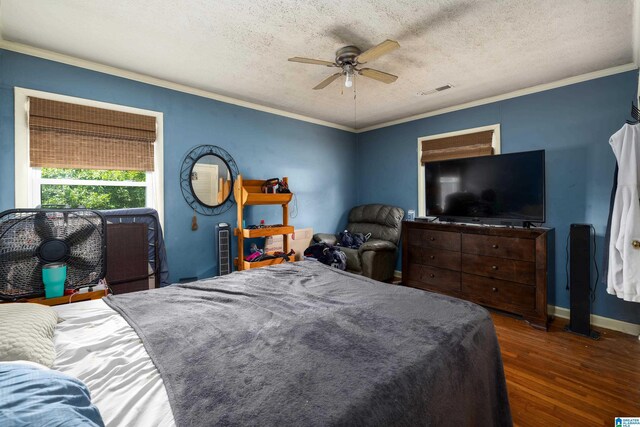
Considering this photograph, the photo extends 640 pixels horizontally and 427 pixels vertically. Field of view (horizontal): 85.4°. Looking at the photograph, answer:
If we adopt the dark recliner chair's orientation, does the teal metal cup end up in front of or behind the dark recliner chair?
in front

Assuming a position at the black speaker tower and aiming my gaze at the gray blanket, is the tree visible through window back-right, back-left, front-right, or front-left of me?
front-right

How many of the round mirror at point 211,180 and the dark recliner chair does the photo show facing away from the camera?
0

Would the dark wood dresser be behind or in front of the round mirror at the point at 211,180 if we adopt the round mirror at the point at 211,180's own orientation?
in front

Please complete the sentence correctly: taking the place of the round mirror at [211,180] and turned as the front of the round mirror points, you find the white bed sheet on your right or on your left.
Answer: on your right

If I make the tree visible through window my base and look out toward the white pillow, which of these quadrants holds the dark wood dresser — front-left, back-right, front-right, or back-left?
front-left

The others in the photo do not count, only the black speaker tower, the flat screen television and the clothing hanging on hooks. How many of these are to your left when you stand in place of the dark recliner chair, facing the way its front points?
3

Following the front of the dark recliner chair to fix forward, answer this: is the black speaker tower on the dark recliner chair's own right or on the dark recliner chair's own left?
on the dark recliner chair's own left

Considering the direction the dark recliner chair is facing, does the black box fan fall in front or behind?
in front

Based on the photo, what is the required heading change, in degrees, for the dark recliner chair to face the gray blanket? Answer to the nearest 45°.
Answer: approximately 45° to its left

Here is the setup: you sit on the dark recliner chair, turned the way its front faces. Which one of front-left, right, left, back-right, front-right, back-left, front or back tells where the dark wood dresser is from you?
left

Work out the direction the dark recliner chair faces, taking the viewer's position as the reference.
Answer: facing the viewer and to the left of the viewer

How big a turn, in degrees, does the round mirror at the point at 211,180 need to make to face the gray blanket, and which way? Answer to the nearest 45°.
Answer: approximately 45° to its right

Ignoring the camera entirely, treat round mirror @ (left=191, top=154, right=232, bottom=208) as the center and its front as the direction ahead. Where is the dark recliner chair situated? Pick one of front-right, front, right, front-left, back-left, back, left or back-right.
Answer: front-left

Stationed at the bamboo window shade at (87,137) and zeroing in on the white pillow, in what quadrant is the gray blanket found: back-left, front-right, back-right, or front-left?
front-left

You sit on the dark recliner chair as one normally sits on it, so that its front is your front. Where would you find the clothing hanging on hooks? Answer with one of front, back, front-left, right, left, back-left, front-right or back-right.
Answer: left

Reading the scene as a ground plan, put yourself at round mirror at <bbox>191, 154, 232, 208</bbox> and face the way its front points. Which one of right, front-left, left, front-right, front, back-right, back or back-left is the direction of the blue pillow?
front-right
